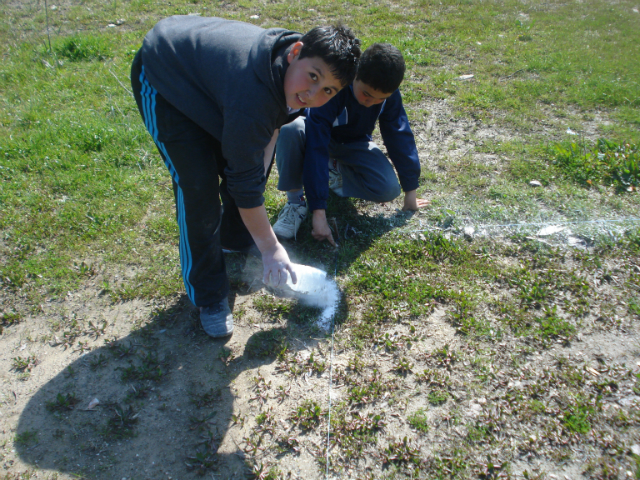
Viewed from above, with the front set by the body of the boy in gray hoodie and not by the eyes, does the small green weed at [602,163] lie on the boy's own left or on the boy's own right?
on the boy's own left

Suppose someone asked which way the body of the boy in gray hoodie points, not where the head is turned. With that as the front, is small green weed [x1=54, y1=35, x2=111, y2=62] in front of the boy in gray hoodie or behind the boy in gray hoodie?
behind

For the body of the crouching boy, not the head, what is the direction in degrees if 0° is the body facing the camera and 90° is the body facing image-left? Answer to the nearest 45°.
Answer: approximately 0°

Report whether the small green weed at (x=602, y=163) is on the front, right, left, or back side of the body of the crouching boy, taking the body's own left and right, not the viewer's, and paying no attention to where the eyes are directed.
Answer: left

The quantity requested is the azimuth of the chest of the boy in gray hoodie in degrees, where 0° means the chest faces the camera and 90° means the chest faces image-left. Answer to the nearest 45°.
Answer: approximately 315°
